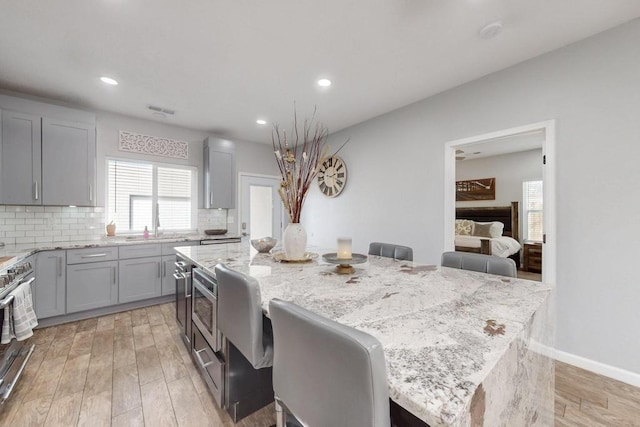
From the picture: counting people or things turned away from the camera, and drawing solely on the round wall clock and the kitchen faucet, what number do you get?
0

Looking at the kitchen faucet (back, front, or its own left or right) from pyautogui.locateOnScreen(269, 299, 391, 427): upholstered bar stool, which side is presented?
front

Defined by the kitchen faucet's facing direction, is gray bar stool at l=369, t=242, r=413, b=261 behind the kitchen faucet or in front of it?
in front

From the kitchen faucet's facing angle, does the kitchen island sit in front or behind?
in front

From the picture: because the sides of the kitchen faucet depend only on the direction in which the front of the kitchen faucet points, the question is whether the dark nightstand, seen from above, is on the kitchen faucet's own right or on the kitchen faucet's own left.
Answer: on the kitchen faucet's own left

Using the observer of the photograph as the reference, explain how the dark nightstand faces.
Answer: facing the viewer and to the left of the viewer

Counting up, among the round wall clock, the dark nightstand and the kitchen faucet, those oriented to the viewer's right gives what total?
0

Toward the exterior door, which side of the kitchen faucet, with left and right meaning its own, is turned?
left

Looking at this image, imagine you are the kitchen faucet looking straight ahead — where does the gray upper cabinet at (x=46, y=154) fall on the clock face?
The gray upper cabinet is roughly at 2 o'clock from the kitchen faucet.

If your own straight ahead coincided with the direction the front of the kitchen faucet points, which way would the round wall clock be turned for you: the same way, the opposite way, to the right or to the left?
to the right

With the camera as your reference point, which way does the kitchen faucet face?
facing the viewer
